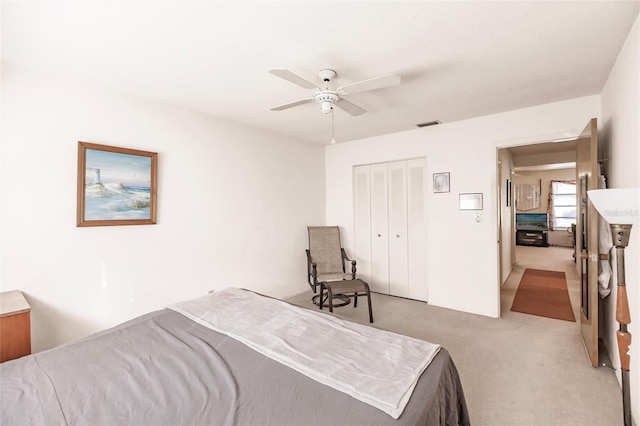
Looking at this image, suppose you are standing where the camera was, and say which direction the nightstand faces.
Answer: facing to the right of the viewer

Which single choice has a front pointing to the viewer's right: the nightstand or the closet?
the nightstand

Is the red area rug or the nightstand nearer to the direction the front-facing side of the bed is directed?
the red area rug

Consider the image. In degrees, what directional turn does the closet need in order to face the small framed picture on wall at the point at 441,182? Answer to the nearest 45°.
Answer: approximately 90° to its left

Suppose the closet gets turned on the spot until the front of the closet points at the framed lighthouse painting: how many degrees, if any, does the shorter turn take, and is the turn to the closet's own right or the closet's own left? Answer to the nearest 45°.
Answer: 0° — it already faces it

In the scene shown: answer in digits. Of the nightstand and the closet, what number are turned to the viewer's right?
1

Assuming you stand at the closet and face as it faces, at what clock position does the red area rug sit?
The red area rug is roughly at 7 o'clock from the closet.

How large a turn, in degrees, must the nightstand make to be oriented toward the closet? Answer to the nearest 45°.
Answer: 0° — it already faces it
